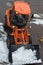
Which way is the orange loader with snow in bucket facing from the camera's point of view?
toward the camera
